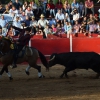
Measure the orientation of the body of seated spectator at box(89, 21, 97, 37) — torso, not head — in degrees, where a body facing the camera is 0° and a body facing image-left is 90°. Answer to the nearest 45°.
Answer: approximately 45°

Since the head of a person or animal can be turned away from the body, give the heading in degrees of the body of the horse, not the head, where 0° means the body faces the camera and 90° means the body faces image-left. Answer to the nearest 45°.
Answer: approximately 90°

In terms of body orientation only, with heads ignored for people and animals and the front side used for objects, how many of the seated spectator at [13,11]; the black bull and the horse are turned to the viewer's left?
2

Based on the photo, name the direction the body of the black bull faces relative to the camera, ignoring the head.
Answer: to the viewer's left

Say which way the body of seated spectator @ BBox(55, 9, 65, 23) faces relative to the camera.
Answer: toward the camera

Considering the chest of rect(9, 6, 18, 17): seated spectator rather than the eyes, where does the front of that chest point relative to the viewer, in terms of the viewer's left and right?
facing the viewer
